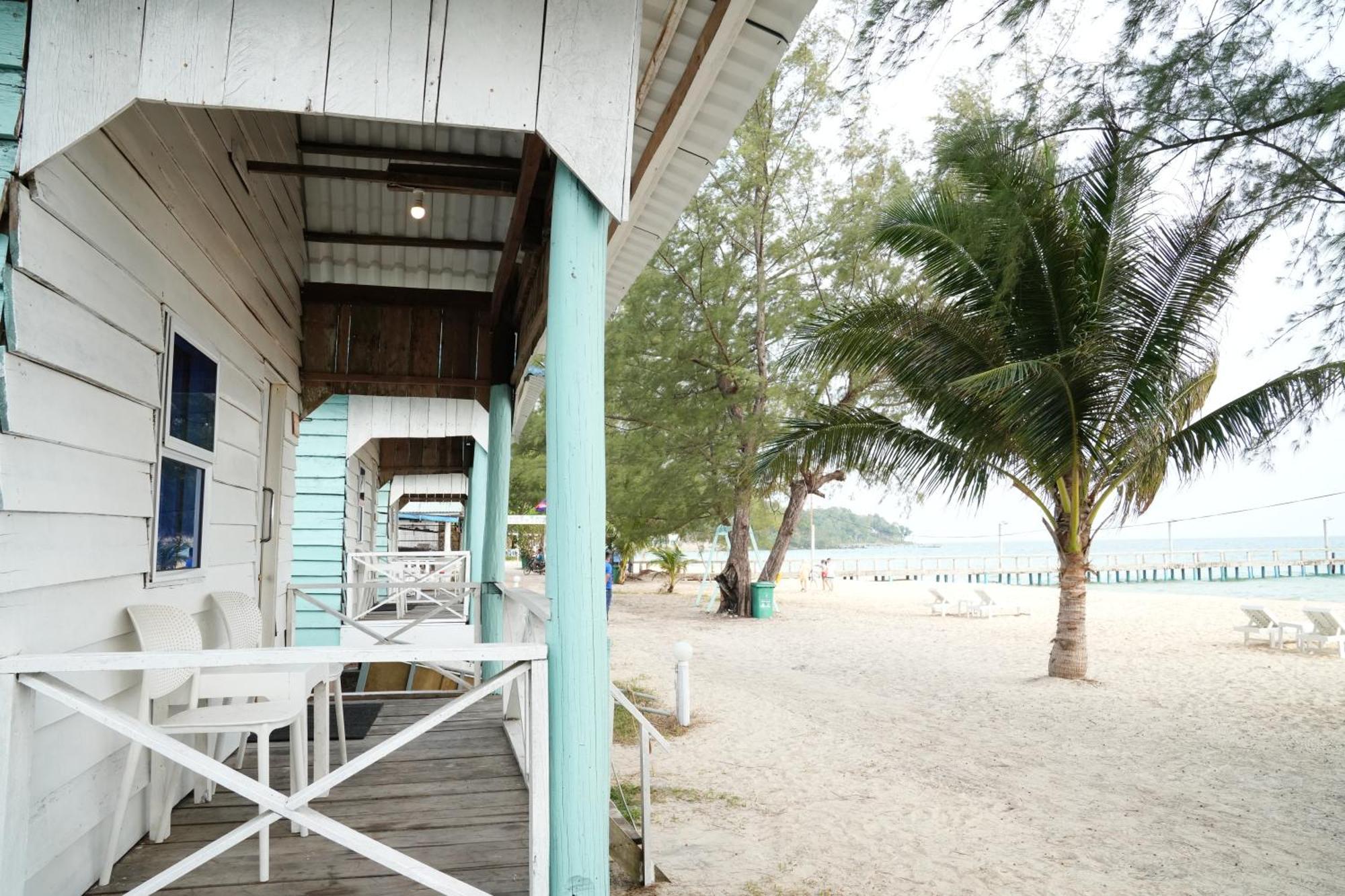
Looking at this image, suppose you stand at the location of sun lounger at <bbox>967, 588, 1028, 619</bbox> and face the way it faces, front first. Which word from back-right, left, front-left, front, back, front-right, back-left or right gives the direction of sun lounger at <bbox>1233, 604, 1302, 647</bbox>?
front-right

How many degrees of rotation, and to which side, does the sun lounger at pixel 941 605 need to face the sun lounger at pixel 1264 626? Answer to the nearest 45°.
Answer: approximately 45° to its right

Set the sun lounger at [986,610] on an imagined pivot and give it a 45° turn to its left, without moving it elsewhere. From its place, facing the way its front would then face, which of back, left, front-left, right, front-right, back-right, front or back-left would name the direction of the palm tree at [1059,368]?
back-right

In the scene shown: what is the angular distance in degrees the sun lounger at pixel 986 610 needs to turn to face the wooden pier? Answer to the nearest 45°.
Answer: approximately 90° to its left

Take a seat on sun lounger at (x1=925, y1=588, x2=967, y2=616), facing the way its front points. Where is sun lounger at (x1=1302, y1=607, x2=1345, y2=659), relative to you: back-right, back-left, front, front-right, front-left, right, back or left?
front-right

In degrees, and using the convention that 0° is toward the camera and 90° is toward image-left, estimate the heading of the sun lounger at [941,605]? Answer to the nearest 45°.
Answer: approximately 270°

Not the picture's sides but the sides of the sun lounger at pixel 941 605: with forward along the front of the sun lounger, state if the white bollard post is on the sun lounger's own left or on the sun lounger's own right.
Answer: on the sun lounger's own right

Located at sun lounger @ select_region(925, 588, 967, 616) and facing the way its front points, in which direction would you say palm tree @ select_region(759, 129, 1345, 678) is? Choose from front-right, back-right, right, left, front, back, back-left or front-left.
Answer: right

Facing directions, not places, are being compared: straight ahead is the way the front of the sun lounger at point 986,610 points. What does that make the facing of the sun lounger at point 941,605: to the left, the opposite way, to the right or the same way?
the same way

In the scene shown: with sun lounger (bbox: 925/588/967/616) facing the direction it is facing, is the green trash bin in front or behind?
behind

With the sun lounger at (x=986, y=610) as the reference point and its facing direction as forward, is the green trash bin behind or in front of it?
behind

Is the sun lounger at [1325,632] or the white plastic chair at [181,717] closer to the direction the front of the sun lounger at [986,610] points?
the sun lounger

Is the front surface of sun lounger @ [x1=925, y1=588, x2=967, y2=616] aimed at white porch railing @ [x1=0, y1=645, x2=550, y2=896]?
no

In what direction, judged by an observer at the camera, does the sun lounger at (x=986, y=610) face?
facing to the right of the viewer

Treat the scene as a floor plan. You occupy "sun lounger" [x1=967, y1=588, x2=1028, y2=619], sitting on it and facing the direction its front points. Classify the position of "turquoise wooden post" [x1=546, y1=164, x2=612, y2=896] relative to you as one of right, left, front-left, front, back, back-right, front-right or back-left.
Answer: right

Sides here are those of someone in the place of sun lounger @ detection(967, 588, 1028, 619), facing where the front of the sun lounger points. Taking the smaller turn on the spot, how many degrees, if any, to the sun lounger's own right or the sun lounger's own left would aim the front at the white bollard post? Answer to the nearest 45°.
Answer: approximately 90° to the sun lounger's own right
